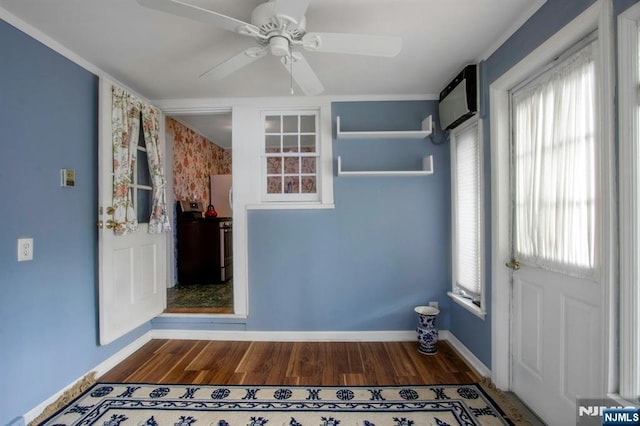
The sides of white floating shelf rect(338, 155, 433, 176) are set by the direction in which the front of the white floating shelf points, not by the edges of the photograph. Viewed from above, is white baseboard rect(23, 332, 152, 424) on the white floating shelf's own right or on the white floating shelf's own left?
on the white floating shelf's own right

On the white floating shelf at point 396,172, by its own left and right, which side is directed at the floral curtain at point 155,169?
right

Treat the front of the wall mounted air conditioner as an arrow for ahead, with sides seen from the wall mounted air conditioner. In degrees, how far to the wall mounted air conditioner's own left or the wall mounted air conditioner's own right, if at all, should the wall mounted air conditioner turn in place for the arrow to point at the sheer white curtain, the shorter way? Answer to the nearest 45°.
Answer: approximately 90° to the wall mounted air conditioner's own left

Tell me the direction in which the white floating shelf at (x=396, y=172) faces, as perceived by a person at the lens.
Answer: facing the viewer

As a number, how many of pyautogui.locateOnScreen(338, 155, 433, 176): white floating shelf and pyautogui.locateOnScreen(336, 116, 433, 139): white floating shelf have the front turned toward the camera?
2

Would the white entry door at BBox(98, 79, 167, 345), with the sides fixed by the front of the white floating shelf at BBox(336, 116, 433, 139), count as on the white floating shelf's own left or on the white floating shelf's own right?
on the white floating shelf's own right

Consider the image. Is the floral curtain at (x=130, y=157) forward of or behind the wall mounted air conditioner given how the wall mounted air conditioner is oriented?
forward

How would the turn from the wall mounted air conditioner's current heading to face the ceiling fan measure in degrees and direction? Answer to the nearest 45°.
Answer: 0° — it already faces it

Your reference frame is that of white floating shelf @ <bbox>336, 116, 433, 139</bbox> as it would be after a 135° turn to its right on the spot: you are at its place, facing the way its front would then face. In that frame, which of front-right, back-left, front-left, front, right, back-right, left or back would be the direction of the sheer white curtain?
back

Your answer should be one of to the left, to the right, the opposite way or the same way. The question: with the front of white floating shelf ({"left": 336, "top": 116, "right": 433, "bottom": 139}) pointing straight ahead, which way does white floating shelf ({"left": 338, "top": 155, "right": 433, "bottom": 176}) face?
the same way

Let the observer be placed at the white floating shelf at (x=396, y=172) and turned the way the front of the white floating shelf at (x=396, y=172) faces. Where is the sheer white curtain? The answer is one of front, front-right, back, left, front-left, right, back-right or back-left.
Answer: front-left

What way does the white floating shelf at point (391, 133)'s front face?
toward the camera

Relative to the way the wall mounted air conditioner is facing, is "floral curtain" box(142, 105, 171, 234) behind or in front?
in front

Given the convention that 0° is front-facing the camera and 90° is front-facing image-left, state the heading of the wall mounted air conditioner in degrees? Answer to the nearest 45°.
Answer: approximately 45°
